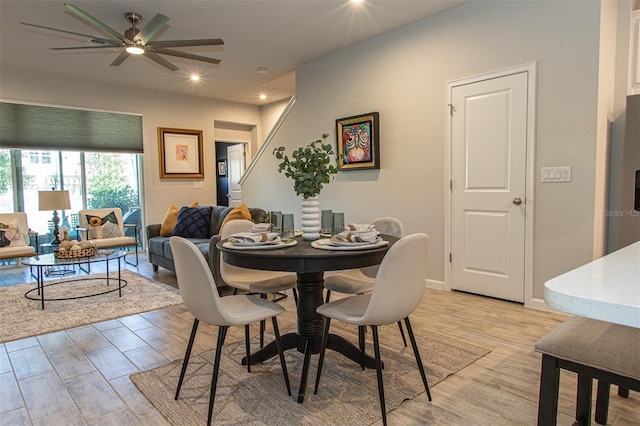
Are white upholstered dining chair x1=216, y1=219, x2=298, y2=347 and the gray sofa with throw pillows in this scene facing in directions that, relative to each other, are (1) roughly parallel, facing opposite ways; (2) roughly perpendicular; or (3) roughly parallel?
roughly perpendicular

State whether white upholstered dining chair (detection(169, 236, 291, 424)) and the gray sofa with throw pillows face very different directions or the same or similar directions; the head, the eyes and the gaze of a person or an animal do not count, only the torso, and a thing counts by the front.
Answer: very different directions

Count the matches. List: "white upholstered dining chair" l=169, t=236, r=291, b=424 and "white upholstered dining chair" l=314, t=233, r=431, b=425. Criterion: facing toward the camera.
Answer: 0

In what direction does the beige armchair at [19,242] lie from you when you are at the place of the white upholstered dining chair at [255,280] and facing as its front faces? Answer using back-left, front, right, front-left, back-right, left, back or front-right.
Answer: back

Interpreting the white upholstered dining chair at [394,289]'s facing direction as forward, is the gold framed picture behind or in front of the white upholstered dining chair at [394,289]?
in front

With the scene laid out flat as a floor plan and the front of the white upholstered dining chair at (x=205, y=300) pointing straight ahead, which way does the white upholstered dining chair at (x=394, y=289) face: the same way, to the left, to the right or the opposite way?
to the left

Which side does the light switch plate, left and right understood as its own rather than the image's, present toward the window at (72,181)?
right

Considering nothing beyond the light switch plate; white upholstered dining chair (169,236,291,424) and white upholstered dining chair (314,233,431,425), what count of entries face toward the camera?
1

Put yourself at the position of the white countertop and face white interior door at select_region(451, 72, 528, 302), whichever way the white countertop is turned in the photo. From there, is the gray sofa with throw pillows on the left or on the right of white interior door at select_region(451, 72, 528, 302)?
left

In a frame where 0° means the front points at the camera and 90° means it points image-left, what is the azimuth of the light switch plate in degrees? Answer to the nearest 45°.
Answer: approximately 0°

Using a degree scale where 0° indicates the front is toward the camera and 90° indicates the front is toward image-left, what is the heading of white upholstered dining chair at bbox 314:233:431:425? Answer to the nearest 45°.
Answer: approximately 135°

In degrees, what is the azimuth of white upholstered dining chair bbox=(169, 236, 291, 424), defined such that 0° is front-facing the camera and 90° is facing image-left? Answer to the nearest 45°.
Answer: approximately 225°
